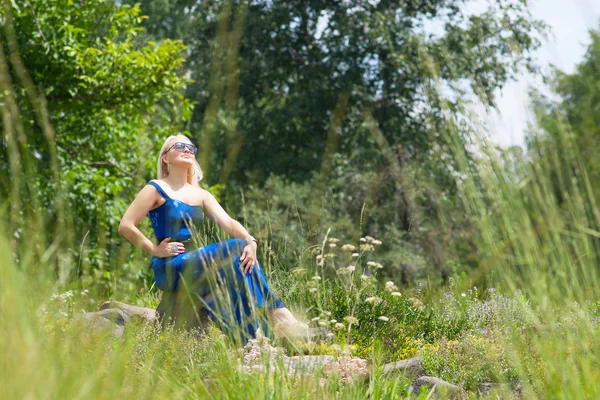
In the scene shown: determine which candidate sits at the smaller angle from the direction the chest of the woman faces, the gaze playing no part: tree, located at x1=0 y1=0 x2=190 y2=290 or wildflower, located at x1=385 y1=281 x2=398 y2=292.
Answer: the wildflower

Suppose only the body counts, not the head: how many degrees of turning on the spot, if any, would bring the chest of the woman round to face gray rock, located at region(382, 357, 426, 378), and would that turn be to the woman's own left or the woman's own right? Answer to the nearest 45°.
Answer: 0° — they already face it

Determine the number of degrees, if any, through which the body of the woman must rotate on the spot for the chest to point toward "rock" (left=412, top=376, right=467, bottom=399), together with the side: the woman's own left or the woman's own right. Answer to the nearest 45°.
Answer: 0° — they already face it

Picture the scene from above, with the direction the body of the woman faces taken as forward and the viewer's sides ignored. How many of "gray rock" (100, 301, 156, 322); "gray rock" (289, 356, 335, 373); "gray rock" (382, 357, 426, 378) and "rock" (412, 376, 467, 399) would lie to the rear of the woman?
1

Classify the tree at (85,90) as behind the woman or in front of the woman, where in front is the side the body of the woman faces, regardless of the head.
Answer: behind

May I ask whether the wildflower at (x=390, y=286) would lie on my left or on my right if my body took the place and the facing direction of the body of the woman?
on my left

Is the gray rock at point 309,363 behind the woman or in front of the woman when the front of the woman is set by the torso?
in front

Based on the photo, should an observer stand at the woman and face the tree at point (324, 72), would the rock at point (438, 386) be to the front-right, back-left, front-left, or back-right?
back-right

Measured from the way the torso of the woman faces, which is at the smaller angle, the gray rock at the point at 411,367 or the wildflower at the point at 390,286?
the gray rock

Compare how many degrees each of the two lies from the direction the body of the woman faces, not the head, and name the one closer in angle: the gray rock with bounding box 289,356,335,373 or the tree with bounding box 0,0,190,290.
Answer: the gray rock

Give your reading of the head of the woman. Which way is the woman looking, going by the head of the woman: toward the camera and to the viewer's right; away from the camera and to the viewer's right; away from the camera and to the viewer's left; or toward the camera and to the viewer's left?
toward the camera and to the viewer's right

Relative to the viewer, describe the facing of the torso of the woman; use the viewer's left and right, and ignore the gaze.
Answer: facing the viewer and to the right of the viewer

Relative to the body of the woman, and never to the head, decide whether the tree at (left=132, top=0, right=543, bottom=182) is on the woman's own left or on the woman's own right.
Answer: on the woman's own left

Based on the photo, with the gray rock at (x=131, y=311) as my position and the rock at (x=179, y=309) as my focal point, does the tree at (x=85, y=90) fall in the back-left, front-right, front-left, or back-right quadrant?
back-left
